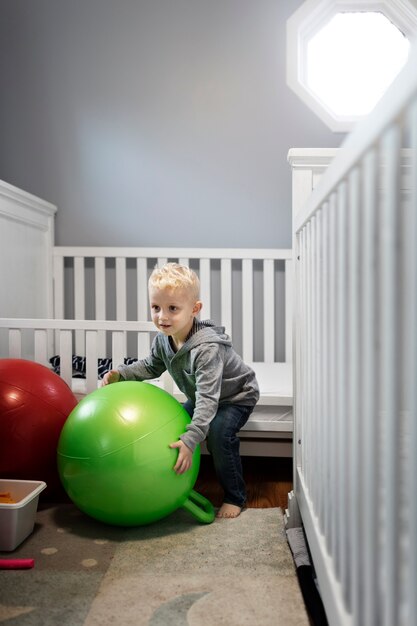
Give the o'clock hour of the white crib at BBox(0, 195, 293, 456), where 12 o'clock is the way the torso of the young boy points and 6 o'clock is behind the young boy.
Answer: The white crib is roughly at 4 o'clock from the young boy.

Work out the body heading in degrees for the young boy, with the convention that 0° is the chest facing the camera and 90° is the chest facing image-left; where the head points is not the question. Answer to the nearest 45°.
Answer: approximately 45°

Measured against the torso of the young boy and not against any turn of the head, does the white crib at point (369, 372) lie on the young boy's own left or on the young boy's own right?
on the young boy's own left
